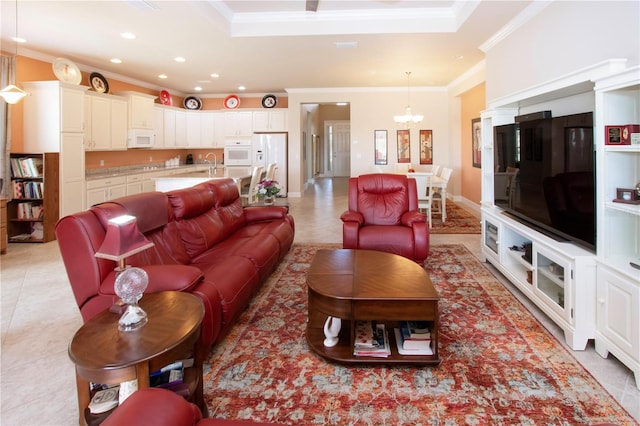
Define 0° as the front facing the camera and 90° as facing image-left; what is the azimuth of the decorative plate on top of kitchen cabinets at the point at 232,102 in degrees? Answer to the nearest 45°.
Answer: approximately 0°

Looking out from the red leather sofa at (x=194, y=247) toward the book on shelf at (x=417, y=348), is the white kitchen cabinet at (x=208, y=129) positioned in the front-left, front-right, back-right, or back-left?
back-left

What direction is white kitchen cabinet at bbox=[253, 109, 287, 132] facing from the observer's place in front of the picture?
facing the viewer

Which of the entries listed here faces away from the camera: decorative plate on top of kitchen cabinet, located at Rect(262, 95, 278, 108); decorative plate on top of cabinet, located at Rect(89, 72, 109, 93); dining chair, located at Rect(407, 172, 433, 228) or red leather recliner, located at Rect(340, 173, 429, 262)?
the dining chair

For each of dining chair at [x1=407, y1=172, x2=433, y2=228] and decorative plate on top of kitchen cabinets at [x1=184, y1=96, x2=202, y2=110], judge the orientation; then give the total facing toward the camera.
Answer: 1

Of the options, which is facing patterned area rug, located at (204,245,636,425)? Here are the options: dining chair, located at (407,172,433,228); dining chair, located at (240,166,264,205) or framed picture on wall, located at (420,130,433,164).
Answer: the framed picture on wall

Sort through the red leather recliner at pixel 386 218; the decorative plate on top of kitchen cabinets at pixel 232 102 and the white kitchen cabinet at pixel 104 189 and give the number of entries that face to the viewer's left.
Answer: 0

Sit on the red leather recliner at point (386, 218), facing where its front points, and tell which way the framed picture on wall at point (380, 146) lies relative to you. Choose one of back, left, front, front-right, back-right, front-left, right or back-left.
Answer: back

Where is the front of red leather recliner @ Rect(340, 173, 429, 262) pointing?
toward the camera

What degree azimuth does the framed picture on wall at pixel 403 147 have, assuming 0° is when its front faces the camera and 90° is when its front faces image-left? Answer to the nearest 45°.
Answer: approximately 0°
